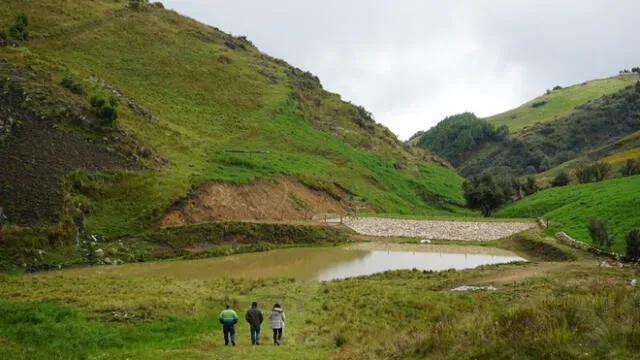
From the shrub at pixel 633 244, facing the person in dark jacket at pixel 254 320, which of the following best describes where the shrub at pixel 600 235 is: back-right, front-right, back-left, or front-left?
back-right

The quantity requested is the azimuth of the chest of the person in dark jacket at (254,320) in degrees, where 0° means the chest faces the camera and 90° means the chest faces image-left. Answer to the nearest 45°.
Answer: approximately 180°

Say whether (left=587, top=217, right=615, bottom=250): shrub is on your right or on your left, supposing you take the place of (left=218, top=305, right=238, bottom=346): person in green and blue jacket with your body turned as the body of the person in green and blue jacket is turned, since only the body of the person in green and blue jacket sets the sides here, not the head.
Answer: on your right

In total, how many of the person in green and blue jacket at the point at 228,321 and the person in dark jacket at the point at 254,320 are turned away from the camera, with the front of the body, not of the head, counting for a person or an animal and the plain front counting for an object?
2

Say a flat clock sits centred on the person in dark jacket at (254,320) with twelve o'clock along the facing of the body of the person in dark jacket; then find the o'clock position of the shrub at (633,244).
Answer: The shrub is roughly at 2 o'clock from the person in dark jacket.

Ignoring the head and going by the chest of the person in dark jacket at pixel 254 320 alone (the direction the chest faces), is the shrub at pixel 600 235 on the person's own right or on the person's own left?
on the person's own right

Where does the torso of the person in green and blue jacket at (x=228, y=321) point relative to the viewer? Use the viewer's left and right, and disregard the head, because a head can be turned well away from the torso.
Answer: facing away from the viewer

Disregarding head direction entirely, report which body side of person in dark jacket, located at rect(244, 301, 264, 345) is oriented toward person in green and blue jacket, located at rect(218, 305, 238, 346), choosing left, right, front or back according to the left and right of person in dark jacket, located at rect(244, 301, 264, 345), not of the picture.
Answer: left

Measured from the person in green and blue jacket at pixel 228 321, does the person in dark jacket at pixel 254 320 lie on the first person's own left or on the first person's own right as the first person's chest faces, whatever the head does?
on the first person's own right
